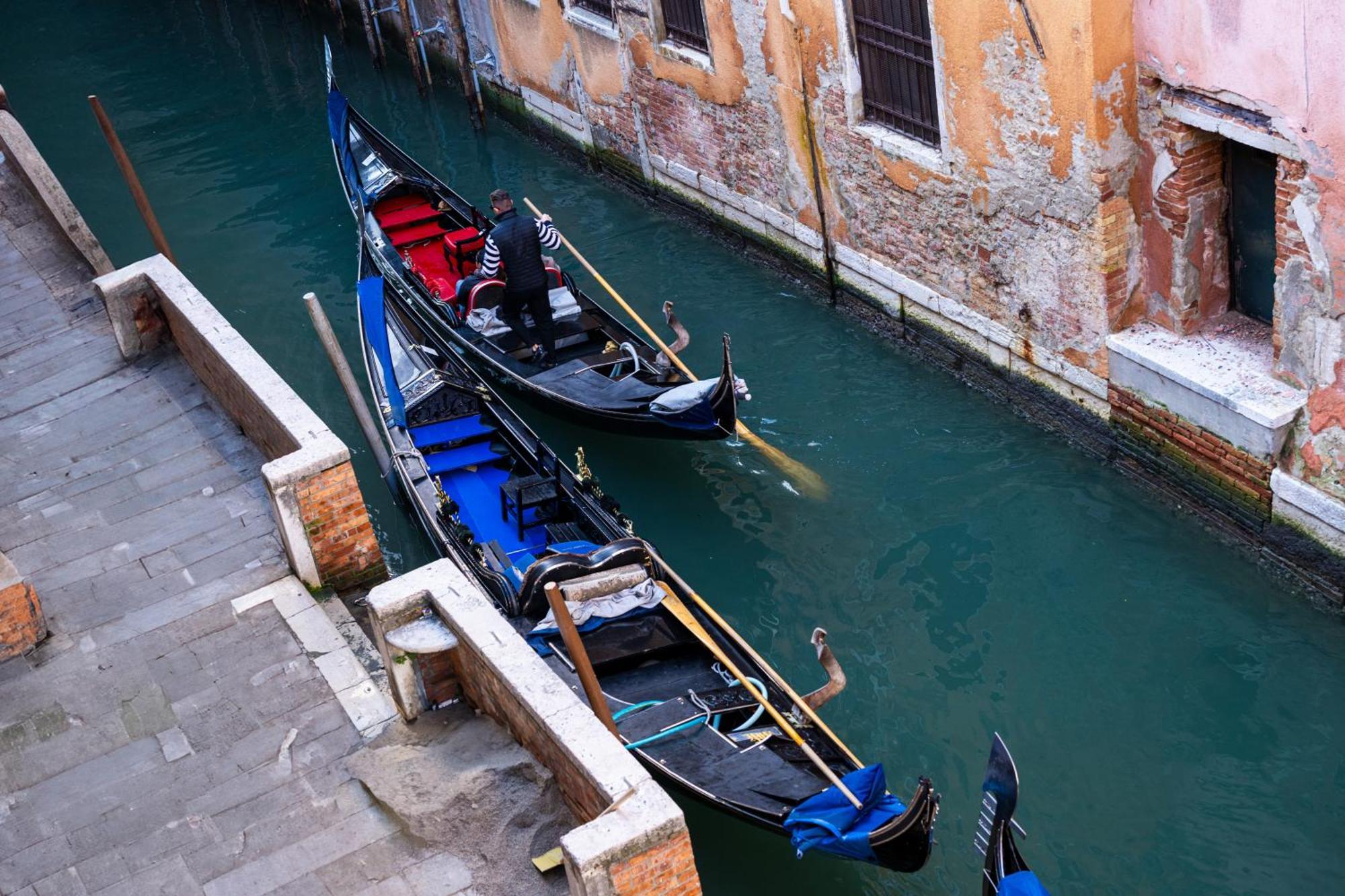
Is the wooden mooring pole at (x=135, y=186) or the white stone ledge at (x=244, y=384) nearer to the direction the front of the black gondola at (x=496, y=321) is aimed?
the wooden mooring pole

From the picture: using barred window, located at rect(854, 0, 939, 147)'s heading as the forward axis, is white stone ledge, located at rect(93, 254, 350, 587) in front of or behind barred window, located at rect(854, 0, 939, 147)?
in front

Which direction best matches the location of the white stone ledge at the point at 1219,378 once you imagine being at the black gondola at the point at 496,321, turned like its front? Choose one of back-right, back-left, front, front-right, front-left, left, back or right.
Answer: back

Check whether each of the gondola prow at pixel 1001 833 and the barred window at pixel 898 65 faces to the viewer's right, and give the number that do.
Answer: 0

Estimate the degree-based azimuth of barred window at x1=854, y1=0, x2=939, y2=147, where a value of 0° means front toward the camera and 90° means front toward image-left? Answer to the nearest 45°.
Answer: approximately 45°

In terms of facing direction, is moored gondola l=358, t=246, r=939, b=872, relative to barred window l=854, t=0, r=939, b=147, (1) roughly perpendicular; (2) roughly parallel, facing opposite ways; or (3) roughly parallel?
roughly perpendicular

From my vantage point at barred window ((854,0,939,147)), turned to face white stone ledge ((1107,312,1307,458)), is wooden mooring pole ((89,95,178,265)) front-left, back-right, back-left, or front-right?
back-right

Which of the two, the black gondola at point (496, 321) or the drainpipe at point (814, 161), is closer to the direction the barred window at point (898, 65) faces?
the black gondola

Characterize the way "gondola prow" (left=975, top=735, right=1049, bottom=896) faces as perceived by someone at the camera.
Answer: facing away from the viewer and to the left of the viewer

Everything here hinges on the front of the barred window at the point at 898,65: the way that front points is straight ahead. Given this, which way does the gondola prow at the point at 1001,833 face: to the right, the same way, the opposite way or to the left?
to the right

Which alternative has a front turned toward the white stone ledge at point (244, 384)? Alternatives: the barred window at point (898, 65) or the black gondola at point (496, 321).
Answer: the barred window

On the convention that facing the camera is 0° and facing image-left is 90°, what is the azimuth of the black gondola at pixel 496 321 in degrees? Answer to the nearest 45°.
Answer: approximately 135°

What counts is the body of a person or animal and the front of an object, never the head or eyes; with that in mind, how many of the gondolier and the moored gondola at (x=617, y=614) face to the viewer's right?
0
